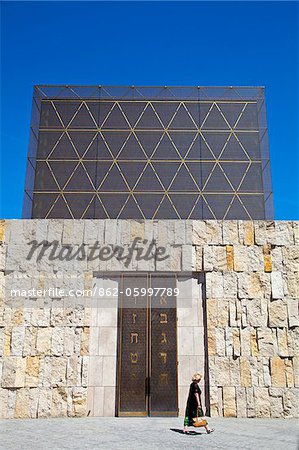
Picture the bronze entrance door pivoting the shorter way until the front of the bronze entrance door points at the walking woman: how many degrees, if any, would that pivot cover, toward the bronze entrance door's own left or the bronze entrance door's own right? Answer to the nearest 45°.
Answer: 0° — it already faces them

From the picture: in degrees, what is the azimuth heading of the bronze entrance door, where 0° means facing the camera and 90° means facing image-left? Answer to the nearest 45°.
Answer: approximately 0°
